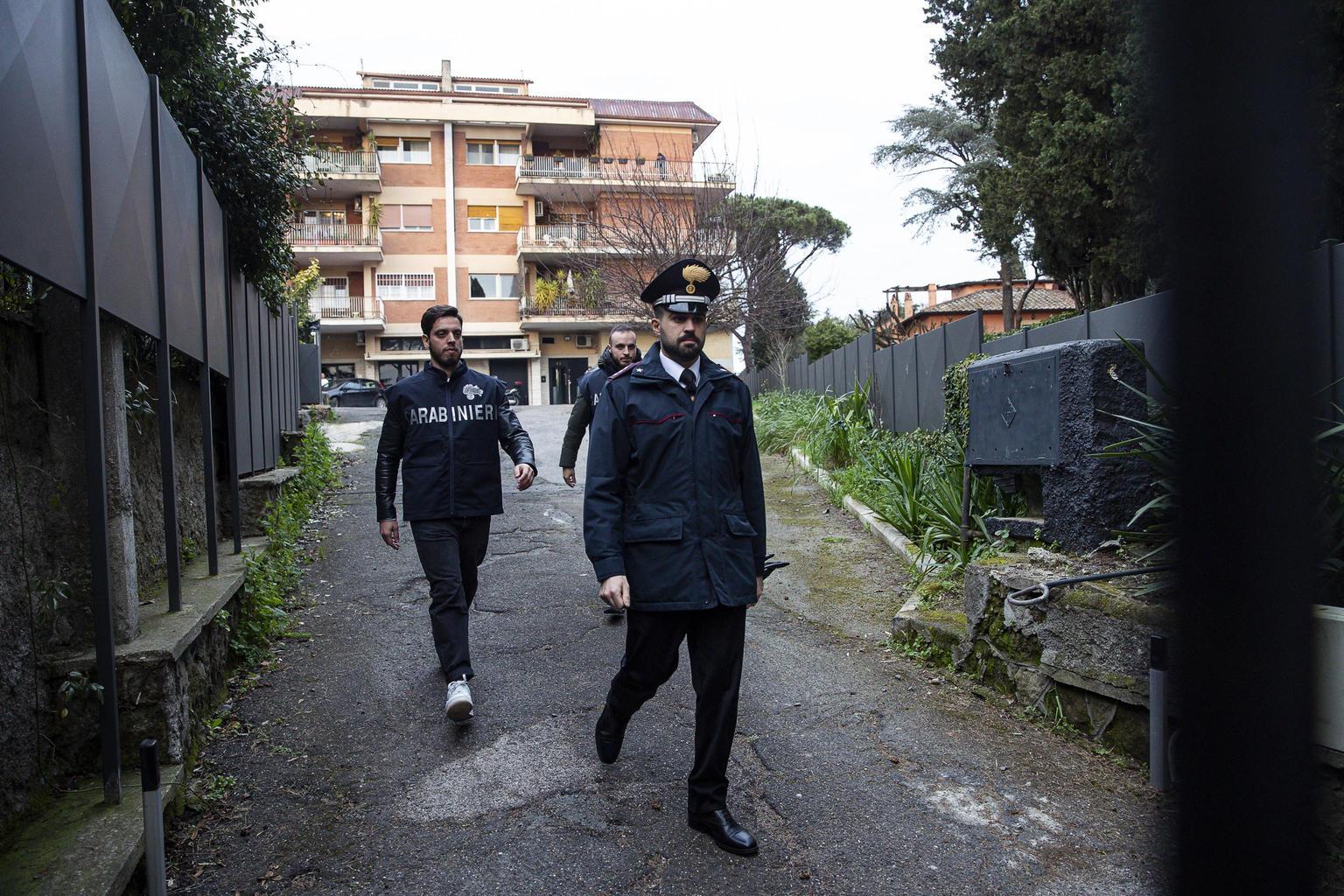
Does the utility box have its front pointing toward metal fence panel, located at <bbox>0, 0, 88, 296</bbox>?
yes

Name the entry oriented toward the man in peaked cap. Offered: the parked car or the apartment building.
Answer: the apartment building

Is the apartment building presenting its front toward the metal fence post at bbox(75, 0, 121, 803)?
yes

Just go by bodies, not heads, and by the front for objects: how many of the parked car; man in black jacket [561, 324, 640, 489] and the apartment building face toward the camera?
2

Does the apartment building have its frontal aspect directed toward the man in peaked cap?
yes

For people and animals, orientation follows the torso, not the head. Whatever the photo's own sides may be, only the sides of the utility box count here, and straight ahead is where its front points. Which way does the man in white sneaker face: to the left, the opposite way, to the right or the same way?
to the left

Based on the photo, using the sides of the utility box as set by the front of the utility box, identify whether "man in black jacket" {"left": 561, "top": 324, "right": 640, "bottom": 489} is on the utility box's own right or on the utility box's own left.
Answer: on the utility box's own right

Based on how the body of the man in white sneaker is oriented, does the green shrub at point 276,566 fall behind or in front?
behind

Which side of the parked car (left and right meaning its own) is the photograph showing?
left

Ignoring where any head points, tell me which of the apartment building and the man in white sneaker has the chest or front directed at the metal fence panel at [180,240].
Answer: the apartment building
